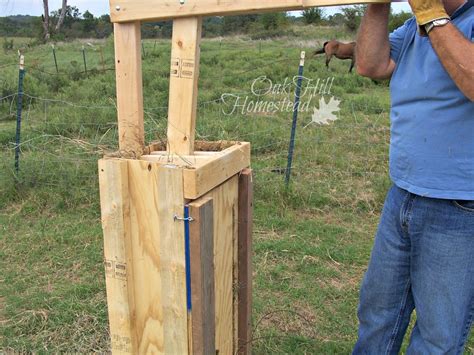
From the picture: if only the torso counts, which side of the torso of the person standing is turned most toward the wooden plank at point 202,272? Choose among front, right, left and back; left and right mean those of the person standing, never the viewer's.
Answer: front

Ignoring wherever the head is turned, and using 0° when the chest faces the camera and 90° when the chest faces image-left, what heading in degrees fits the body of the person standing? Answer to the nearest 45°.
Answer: approximately 45°

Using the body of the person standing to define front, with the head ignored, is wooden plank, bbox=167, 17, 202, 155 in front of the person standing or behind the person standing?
in front

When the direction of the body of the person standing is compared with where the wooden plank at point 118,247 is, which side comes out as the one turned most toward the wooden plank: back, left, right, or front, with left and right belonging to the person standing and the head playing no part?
front

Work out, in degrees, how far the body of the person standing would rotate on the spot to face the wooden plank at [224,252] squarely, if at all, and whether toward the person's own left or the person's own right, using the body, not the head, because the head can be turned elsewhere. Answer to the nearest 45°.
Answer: approximately 45° to the person's own right

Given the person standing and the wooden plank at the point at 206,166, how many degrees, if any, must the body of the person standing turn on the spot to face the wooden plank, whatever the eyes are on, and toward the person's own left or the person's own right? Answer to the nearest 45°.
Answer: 0° — they already face it

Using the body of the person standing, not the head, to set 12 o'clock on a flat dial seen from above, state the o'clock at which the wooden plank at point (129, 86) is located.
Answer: The wooden plank is roughly at 1 o'clock from the person standing.

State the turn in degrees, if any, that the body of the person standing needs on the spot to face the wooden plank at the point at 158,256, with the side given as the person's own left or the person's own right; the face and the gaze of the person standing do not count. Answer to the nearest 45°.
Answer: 0° — they already face it
